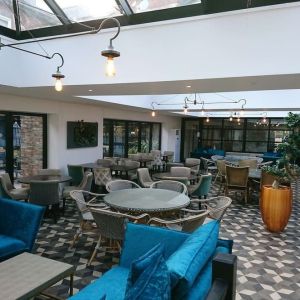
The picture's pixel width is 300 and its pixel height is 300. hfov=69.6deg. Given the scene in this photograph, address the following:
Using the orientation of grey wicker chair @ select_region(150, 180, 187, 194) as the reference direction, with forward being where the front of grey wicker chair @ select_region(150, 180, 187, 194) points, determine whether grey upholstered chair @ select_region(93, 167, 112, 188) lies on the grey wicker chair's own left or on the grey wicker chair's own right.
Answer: on the grey wicker chair's own right

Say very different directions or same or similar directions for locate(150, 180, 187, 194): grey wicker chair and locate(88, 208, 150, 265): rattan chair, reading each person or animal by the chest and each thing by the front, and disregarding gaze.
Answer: very different directions

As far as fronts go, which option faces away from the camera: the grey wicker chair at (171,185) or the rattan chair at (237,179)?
the rattan chair

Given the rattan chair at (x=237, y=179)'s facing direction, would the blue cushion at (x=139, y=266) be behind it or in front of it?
behind

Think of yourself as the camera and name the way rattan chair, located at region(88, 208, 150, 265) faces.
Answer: facing away from the viewer and to the right of the viewer

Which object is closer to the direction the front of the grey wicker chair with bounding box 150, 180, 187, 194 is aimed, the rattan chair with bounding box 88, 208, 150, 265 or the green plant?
the rattan chair

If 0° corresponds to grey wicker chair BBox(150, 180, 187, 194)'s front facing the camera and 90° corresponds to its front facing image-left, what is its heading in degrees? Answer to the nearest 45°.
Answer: approximately 45°

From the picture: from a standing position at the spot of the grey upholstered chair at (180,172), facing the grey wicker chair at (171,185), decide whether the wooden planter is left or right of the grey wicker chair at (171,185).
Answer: left

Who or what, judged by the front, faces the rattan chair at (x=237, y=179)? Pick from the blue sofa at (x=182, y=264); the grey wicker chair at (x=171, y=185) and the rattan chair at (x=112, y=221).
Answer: the rattan chair at (x=112, y=221)

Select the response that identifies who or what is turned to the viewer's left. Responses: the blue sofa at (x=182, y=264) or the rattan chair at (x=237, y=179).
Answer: the blue sofa

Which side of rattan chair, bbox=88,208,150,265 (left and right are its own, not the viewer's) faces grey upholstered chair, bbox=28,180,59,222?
left
